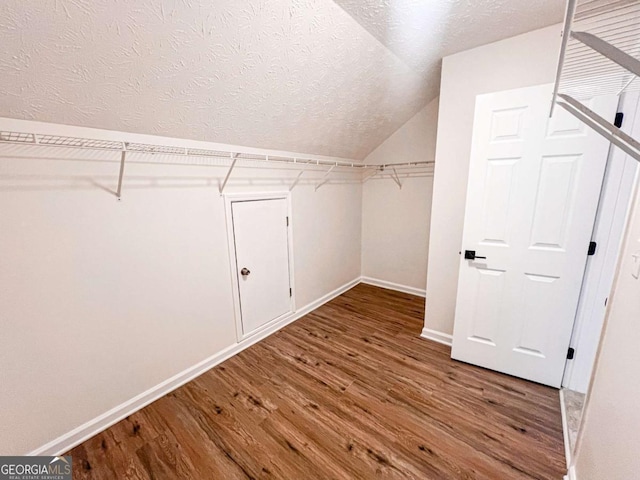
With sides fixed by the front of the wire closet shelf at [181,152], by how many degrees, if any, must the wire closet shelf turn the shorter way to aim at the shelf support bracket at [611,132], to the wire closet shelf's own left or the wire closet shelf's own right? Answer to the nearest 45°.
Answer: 0° — it already faces it

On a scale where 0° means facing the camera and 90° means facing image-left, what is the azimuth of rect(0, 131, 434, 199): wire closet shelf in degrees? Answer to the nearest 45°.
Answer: approximately 315°

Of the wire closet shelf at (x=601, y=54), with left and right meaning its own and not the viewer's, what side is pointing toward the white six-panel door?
right

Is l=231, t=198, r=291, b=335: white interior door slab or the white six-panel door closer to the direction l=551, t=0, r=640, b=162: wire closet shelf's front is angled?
the white interior door slab

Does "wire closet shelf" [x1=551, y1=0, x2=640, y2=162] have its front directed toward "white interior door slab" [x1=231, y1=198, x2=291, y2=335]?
yes

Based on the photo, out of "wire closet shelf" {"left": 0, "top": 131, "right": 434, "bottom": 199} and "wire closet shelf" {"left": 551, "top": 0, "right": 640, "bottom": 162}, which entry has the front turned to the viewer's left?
"wire closet shelf" {"left": 551, "top": 0, "right": 640, "bottom": 162}

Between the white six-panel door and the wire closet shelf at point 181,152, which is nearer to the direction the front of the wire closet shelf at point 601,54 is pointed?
the wire closet shelf

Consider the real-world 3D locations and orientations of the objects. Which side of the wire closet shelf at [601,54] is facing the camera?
left

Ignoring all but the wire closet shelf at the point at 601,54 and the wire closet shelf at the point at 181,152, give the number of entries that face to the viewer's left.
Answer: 1
